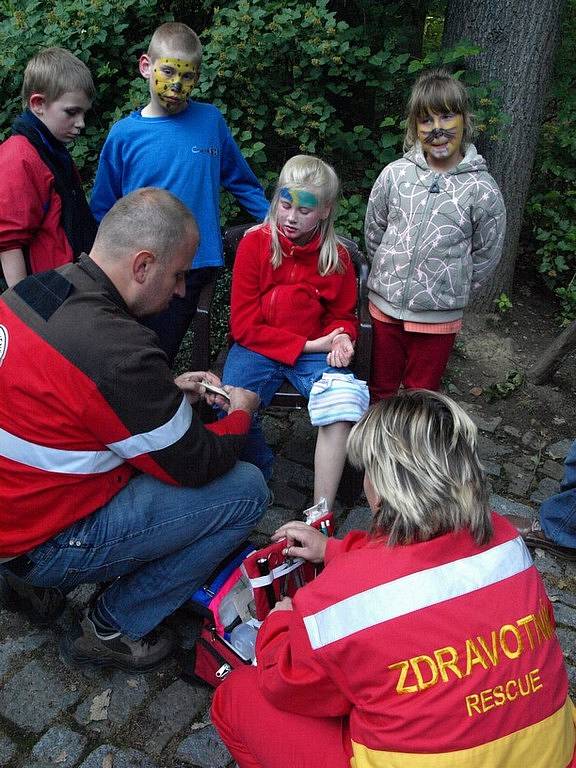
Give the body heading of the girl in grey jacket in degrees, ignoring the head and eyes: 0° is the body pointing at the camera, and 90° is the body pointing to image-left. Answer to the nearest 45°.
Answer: approximately 0°

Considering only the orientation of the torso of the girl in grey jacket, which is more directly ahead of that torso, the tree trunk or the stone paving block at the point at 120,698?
the stone paving block

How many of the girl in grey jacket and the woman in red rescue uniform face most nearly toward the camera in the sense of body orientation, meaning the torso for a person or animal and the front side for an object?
1

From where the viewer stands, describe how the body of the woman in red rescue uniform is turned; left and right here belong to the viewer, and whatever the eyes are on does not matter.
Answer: facing away from the viewer and to the left of the viewer

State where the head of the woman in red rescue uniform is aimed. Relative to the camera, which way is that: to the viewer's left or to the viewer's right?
to the viewer's left

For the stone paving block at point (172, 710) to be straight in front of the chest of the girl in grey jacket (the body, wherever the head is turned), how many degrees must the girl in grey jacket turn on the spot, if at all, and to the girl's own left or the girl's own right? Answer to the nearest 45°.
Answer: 0° — they already face it
